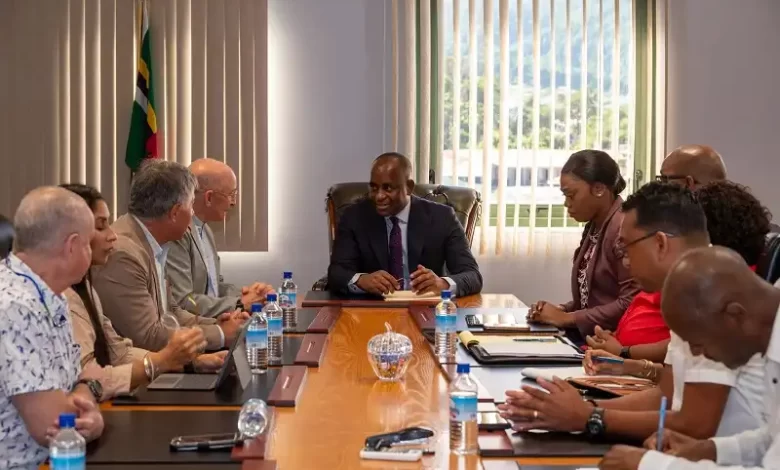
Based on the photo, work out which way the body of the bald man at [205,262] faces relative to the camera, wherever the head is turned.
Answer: to the viewer's right

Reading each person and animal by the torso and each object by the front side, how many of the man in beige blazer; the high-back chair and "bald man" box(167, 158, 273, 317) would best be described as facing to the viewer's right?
2

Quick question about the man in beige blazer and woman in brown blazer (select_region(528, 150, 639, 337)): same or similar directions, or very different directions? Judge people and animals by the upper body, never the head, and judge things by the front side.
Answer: very different directions

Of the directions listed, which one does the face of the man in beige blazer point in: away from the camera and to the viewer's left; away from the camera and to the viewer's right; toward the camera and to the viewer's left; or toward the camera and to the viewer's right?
away from the camera and to the viewer's right

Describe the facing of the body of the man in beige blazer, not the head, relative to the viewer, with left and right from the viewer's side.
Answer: facing to the right of the viewer

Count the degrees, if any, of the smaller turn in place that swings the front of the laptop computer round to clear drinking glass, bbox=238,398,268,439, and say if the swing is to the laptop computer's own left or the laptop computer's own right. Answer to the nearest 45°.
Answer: approximately 90° to the laptop computer's own left

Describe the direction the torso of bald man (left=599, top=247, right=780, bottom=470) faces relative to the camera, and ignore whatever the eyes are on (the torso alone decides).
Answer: to the viewer's left

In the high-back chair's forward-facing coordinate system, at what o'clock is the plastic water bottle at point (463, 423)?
The plastic water bottle is roughly at 12 o'clock from the high-back chair.

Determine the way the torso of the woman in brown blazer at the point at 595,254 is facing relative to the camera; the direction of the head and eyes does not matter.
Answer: to the viewer's left

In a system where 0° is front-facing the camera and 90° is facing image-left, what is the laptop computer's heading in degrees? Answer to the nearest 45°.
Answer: approximately 90°
